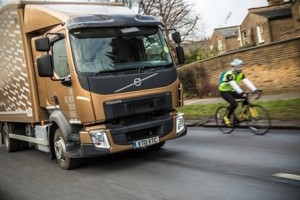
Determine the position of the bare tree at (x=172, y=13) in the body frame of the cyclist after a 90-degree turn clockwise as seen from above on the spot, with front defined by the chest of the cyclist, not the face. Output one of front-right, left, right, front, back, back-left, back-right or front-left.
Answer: back-right

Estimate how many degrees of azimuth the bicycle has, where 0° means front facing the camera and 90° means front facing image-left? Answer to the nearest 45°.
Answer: approximately 315°

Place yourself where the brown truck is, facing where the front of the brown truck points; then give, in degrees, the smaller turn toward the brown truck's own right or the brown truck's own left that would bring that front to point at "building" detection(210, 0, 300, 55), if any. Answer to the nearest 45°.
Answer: approximately 90° to the brown truck's own left

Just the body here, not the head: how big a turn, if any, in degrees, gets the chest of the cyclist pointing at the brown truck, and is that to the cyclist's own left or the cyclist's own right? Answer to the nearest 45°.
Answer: approximately 90° to the cyclist's own right

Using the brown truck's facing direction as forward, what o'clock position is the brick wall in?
The brick wall is roughly at 9 o'clock from the brown truck.
